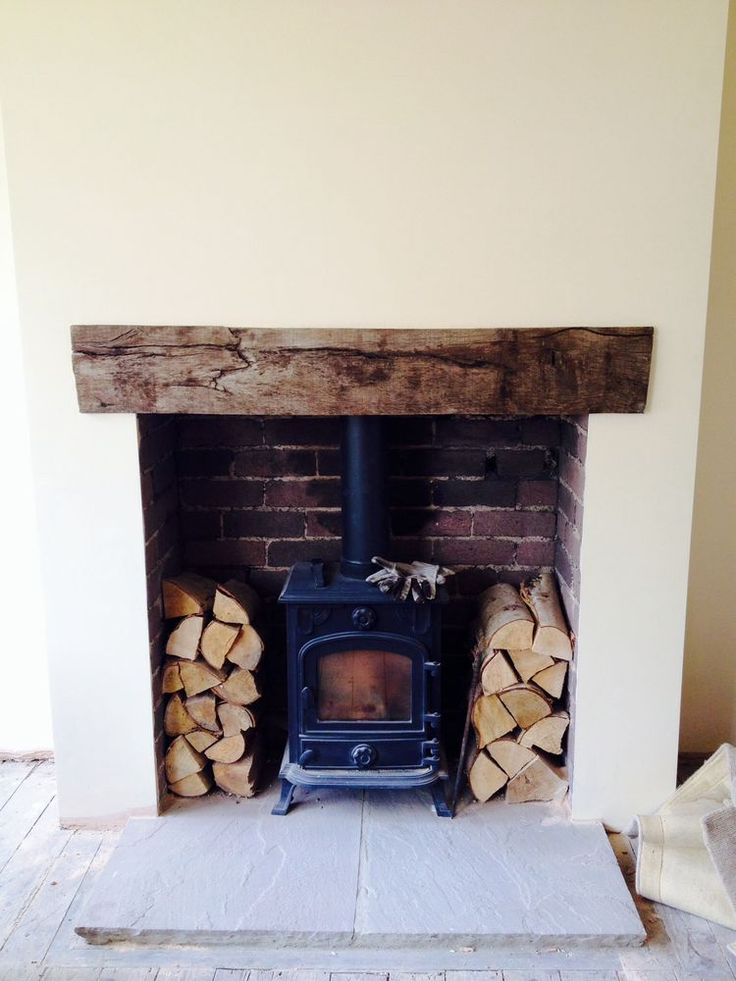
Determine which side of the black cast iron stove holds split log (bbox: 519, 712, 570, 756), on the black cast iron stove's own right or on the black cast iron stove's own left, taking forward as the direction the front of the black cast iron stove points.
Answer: on the black cast iron stove's own left

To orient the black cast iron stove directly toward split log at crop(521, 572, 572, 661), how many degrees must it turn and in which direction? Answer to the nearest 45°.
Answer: approximately 90° to its left

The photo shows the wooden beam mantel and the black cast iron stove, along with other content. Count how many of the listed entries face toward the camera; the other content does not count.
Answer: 2

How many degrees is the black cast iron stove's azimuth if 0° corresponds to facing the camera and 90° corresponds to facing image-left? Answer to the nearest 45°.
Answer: approximately 0°

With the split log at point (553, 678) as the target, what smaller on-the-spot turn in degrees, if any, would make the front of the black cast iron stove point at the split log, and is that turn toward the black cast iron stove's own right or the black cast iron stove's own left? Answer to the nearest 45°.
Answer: approximately 90° to the black cast iron stove's own left
